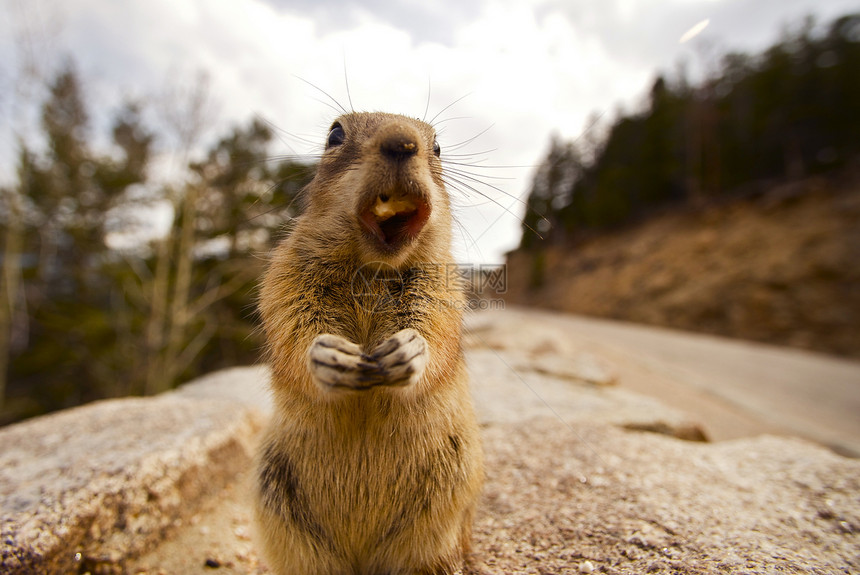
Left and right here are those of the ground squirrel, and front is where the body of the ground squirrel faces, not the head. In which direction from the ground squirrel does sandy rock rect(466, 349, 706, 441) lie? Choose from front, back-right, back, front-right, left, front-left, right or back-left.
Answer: back-left

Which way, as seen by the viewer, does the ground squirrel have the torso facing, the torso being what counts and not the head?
toward the camera

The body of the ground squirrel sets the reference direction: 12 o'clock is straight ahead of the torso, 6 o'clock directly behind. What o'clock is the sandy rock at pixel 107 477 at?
The sandy rock is roughly at 4 o'clock from the ground squirrel.

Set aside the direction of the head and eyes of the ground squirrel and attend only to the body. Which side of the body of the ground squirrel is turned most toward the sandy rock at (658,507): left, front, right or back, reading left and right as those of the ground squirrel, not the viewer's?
left
